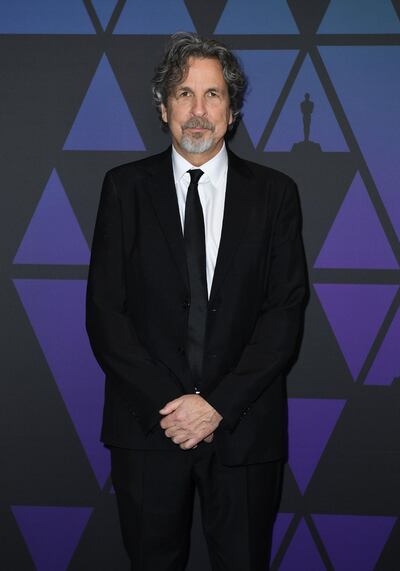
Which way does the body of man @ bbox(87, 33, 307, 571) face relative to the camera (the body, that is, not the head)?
toward the camera
